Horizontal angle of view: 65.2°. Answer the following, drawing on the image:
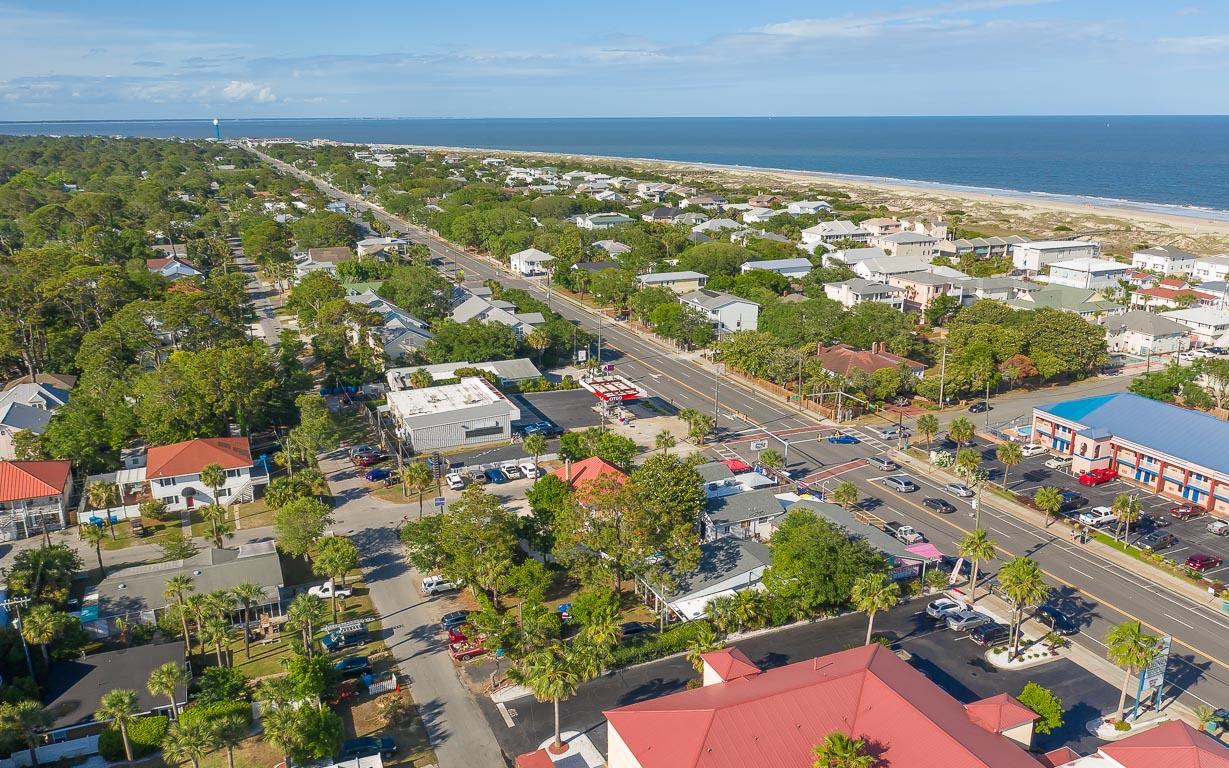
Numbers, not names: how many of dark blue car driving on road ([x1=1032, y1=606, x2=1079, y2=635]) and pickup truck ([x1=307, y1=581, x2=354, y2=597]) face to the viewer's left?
1

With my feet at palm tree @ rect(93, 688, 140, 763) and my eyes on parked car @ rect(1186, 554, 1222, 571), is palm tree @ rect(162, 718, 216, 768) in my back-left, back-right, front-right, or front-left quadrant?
front-right

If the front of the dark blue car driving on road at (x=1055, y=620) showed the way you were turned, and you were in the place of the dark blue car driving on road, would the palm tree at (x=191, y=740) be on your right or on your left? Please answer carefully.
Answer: on your right

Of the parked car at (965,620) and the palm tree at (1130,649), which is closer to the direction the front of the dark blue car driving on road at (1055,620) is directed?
the palm tree

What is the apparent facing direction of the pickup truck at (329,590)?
to the viewer's left

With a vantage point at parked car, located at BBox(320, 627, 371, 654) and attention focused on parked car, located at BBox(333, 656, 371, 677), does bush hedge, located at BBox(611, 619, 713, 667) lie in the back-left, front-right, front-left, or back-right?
front-left

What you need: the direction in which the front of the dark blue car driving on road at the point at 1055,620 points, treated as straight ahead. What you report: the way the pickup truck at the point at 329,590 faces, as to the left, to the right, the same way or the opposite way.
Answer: to the right

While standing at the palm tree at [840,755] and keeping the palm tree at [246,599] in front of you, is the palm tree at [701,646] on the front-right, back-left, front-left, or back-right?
front-right

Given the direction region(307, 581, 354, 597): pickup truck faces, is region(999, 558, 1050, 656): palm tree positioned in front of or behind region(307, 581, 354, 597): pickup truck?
behind
